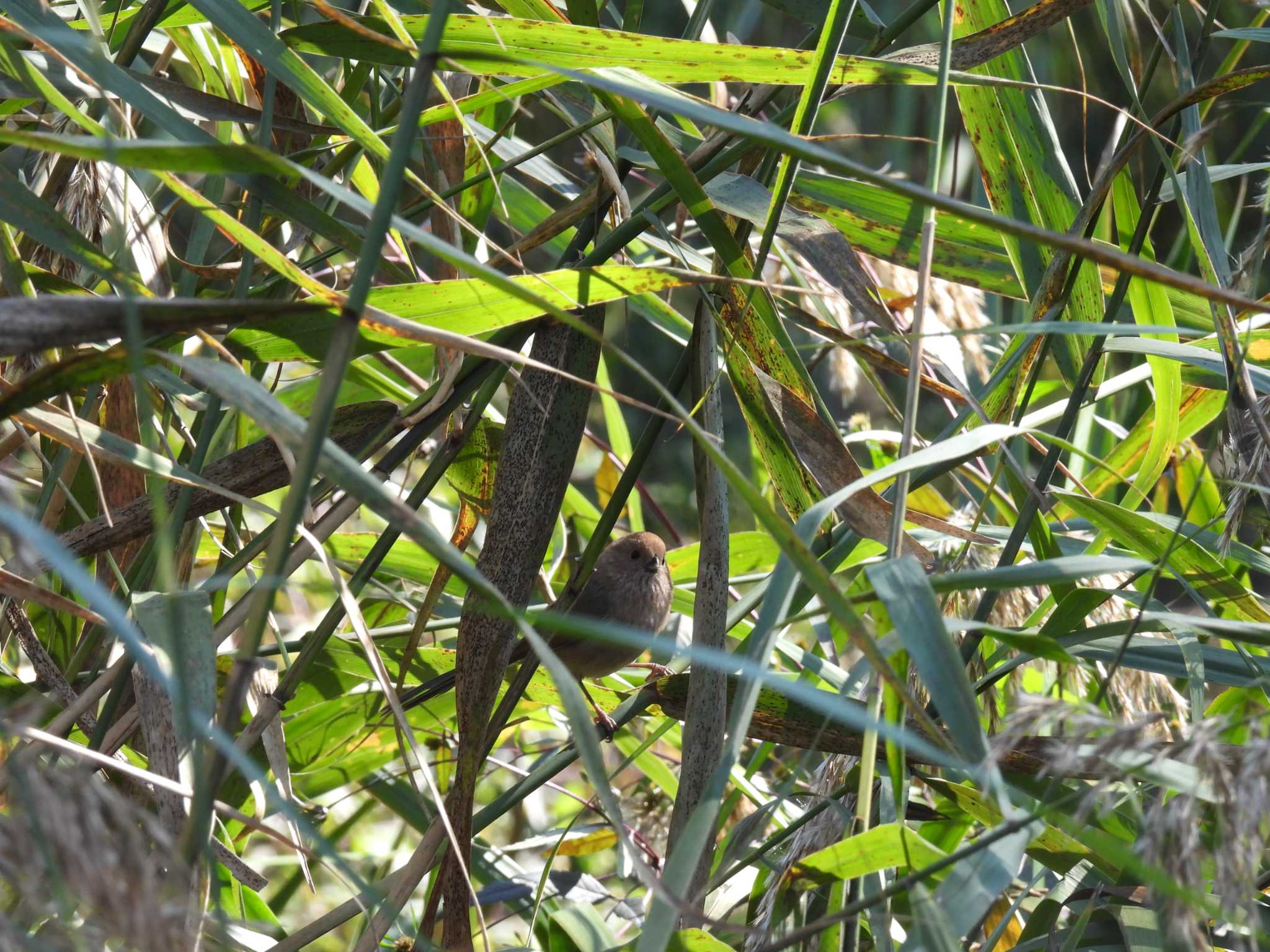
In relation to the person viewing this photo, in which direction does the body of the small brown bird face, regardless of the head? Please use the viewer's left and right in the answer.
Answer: facing the viewer and to the right of the viewer
